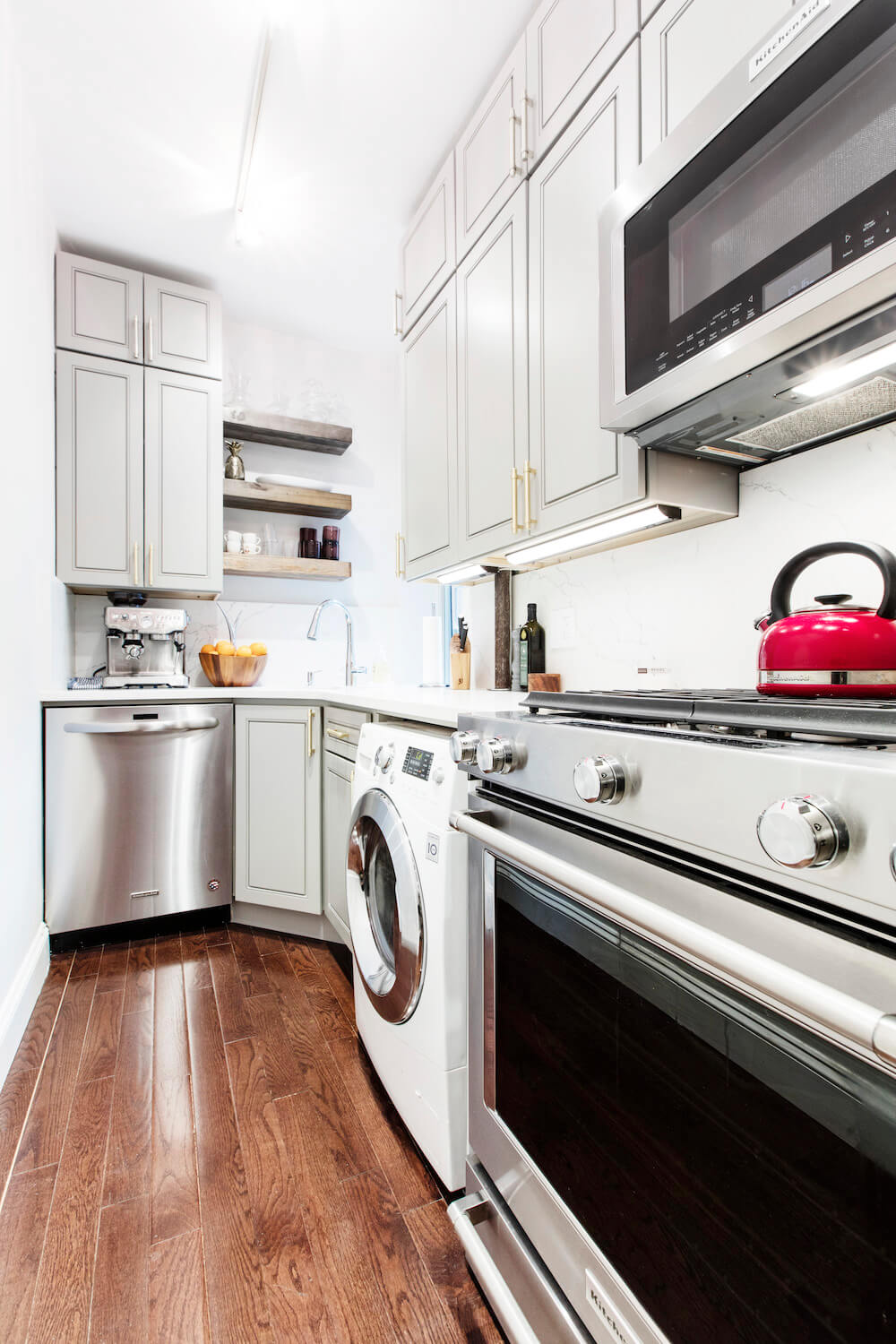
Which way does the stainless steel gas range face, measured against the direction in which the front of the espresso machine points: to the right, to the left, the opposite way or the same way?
to the right

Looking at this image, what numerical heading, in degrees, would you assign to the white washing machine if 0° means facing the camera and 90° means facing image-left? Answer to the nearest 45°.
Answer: approximately 45°

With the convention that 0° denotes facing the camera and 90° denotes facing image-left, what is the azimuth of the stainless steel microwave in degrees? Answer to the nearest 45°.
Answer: approximately 45°

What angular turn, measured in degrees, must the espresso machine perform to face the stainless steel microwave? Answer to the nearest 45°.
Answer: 0° — it already faces it
